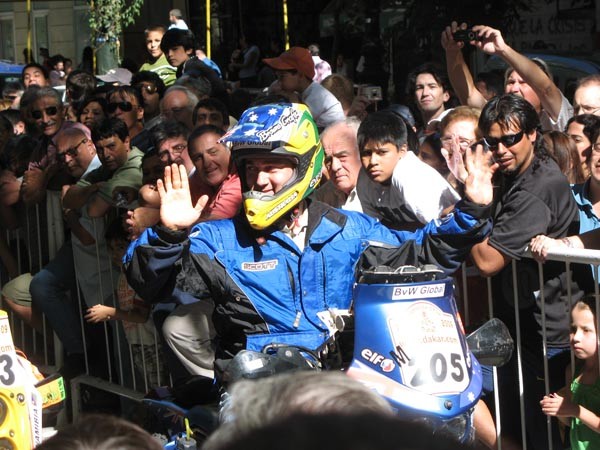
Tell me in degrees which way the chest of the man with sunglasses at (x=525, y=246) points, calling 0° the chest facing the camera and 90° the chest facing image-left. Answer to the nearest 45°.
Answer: approximately 45°

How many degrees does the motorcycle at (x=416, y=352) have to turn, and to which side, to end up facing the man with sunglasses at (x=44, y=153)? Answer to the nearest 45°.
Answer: approximately 180°

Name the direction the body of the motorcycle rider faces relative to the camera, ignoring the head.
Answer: toward the camera

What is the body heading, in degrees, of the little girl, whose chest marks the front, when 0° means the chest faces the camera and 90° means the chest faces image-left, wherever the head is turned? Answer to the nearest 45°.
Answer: approximately 45°

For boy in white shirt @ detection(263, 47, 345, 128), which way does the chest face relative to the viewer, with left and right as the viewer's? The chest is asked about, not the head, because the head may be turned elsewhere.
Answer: facing to the left of the viewer

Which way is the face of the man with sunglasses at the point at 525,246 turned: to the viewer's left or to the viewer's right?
to the viewer's left

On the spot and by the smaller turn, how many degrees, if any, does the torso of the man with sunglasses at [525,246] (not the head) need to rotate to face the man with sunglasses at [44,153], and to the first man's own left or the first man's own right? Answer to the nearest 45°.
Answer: approximately 90° to the first man's own right

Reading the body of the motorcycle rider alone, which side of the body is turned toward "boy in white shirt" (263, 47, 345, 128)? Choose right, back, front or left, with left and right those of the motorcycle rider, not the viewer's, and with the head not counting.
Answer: back

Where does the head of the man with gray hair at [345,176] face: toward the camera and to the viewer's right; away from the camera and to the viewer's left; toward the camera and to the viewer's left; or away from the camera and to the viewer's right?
toward the camera and to the viewer's left

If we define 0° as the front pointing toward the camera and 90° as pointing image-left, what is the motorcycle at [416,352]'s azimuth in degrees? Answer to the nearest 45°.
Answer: approximately 315°
